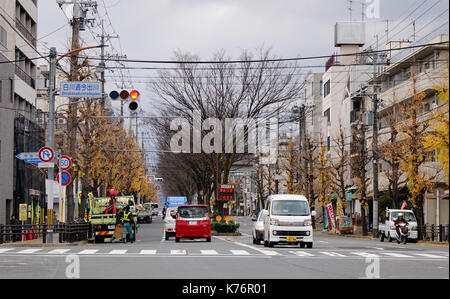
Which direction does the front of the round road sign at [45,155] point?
toward the camera

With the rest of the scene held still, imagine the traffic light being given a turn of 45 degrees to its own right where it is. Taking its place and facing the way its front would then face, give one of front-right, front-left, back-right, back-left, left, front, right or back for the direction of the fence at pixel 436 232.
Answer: back

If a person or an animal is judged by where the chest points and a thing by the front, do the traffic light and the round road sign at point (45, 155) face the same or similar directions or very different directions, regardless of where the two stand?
same or similar directions

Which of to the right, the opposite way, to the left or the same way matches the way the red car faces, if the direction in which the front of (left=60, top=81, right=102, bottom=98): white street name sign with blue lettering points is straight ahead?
the opposite way

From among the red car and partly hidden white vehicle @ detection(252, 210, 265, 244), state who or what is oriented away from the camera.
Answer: the red car

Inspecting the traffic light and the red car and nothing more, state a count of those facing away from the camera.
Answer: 1

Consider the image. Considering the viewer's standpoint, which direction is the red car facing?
facing away from the viewer

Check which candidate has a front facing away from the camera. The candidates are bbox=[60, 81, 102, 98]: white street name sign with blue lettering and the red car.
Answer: the red car

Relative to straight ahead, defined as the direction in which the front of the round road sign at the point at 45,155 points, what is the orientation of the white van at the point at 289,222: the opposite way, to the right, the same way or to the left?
the same way

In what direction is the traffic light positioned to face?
toward the camera

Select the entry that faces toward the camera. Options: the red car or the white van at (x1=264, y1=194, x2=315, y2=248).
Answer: the white van

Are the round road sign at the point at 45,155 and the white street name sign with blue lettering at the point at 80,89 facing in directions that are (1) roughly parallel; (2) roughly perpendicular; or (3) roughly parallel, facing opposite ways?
roughly parallel

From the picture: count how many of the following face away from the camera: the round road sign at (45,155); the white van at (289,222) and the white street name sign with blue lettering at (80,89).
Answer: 0

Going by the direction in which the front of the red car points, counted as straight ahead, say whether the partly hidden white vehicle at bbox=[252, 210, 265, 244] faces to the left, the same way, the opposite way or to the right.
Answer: the opposite way

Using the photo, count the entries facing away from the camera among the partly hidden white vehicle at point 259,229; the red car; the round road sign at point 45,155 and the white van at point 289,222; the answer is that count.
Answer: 1

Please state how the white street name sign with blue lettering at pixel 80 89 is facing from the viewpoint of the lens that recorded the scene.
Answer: facing the viewer

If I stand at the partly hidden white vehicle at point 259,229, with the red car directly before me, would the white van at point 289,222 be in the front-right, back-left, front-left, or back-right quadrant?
back-left
